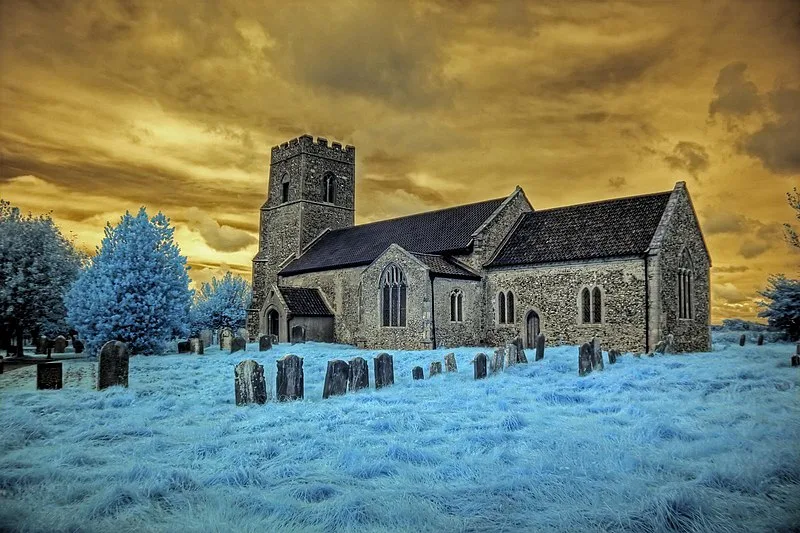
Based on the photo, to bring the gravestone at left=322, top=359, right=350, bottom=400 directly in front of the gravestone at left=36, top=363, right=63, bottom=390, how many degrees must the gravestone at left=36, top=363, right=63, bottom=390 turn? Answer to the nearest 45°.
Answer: approximately 45° to its left

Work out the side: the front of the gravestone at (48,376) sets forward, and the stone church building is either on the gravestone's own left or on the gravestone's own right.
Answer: on the gravestone's own left

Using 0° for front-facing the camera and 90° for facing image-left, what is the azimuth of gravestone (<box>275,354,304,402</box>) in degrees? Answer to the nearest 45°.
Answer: approximately 0°

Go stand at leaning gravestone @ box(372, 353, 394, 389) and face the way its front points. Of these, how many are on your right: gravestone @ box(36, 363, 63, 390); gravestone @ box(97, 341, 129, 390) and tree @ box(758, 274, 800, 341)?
2

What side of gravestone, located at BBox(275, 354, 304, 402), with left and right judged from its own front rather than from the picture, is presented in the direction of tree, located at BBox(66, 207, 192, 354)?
back

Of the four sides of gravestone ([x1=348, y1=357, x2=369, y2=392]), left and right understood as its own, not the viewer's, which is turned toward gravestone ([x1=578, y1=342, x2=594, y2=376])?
left

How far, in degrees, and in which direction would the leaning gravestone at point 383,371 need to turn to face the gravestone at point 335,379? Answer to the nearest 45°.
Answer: approximately 45° to its right
